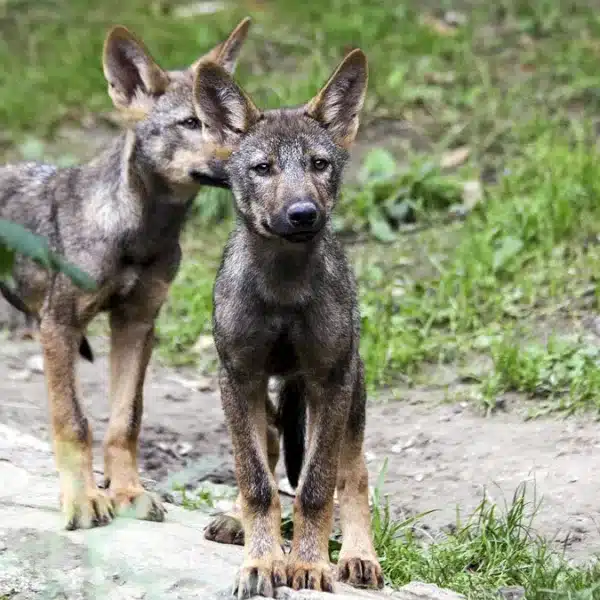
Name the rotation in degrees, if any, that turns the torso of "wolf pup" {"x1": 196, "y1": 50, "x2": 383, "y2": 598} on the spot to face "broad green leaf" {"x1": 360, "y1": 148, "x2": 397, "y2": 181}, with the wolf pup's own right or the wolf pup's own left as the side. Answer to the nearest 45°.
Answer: approximately 180°

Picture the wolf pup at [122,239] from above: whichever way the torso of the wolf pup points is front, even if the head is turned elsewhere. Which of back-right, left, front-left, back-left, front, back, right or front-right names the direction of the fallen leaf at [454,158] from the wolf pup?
left

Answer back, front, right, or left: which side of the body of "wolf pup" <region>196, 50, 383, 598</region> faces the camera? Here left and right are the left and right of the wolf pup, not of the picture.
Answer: front

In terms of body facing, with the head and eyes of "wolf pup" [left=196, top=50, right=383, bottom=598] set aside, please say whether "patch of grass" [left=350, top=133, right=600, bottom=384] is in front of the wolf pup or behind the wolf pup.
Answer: behind

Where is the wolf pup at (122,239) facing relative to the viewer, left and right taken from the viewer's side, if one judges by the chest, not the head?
facing the viewer and to the right of the viewer

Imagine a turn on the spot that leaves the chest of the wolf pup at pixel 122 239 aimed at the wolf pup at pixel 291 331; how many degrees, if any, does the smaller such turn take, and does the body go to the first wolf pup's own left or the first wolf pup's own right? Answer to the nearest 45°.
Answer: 0° — it already faces it

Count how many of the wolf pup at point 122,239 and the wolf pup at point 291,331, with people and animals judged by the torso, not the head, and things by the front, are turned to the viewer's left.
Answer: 0
